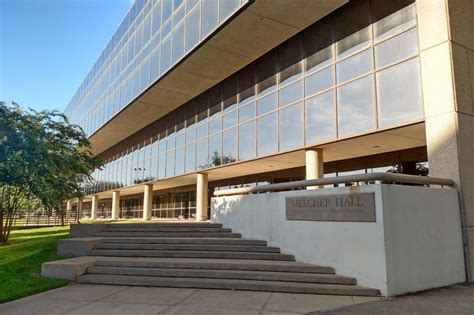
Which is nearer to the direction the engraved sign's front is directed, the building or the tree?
the tree

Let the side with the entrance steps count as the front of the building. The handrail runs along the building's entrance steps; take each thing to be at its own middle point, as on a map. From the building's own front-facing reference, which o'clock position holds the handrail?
The handrail is roughly at 10 o'clock from the building.

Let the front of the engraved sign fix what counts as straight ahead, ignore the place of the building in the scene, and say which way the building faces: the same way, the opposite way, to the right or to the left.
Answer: the same way

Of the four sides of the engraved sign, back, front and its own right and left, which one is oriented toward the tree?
right

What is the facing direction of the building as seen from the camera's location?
facing the viewer and to the left of the viewer

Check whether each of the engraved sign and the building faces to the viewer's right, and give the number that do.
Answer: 0
